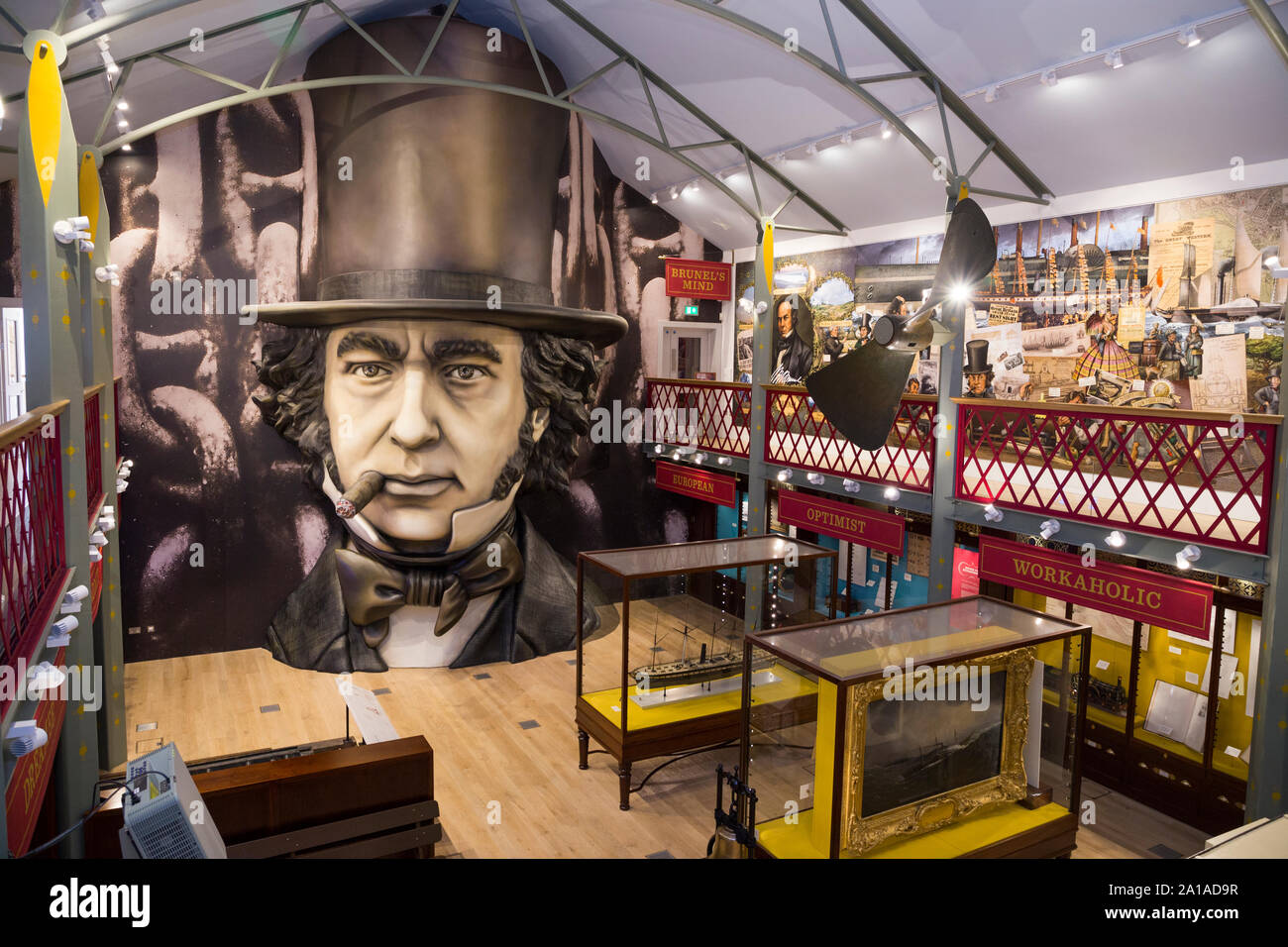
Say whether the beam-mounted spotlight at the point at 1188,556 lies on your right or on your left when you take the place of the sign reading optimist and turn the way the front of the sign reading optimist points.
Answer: on your left

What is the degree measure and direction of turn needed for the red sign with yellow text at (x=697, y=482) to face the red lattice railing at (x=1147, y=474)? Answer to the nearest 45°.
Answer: approximately 90° to its left

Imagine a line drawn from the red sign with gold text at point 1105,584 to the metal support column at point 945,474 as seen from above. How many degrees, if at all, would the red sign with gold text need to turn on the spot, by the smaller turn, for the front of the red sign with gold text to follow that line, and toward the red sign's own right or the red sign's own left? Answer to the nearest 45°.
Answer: approximately 90° to the red sign's own right

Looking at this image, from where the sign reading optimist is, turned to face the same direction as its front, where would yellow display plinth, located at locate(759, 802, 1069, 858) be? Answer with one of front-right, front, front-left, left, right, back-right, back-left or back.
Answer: front-left

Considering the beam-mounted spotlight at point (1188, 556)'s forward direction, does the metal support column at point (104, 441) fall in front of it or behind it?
in front

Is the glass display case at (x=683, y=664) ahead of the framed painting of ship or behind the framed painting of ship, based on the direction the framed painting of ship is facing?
behind

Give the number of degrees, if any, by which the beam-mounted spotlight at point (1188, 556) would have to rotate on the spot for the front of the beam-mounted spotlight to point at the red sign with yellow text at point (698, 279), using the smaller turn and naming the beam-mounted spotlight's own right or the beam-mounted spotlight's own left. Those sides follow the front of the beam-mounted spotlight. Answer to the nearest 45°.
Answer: approximately 90° to the beam-mounted spotlight's own right

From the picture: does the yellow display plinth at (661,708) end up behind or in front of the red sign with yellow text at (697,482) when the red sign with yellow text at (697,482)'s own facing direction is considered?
in front

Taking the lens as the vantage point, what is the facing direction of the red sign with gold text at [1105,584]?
facing the viewer and to the left of the viewer

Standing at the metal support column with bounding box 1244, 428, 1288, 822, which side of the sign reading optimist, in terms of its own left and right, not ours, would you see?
left
